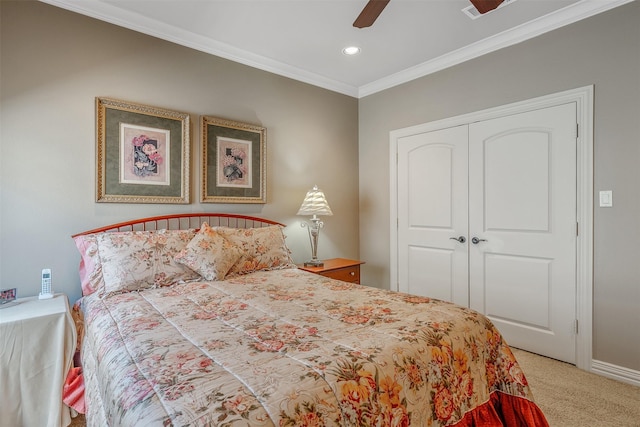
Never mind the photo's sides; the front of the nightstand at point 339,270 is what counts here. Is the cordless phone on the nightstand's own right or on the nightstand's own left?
on the nightstand's own right

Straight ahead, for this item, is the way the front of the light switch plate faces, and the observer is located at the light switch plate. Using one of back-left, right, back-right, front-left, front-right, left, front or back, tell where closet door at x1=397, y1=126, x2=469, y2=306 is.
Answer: right

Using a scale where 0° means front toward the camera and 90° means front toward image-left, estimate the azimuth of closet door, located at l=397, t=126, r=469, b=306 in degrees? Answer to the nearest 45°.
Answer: approximately 45°

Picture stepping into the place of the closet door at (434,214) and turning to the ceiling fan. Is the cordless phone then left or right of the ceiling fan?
right

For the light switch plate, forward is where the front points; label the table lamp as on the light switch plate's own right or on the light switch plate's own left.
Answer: on the light switch plate's own right

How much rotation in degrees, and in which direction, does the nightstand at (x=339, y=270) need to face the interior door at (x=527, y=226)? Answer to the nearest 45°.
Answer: approximately 45° to its left

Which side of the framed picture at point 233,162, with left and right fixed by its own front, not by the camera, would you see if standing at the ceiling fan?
front

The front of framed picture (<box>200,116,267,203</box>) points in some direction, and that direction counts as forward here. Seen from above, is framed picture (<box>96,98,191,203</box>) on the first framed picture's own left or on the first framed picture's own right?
on the first framed picture's own right

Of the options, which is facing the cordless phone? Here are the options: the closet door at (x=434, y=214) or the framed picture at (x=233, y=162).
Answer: the closet door

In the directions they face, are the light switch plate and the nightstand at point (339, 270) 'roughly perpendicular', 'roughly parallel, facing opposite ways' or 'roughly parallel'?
roughly perpendicular

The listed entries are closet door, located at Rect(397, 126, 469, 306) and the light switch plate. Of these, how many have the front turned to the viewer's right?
0

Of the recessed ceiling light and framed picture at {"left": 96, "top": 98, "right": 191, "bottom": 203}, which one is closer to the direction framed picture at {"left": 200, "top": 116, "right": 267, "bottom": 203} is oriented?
the recessed ceiling light

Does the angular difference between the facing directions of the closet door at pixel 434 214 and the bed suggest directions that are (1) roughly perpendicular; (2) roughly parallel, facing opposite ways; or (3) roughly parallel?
roughly perpendicular

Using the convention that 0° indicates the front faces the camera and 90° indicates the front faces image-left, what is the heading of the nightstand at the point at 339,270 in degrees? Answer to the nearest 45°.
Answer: approximately 315°

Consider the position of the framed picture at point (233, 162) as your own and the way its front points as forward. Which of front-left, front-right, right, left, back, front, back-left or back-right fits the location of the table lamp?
front-left
